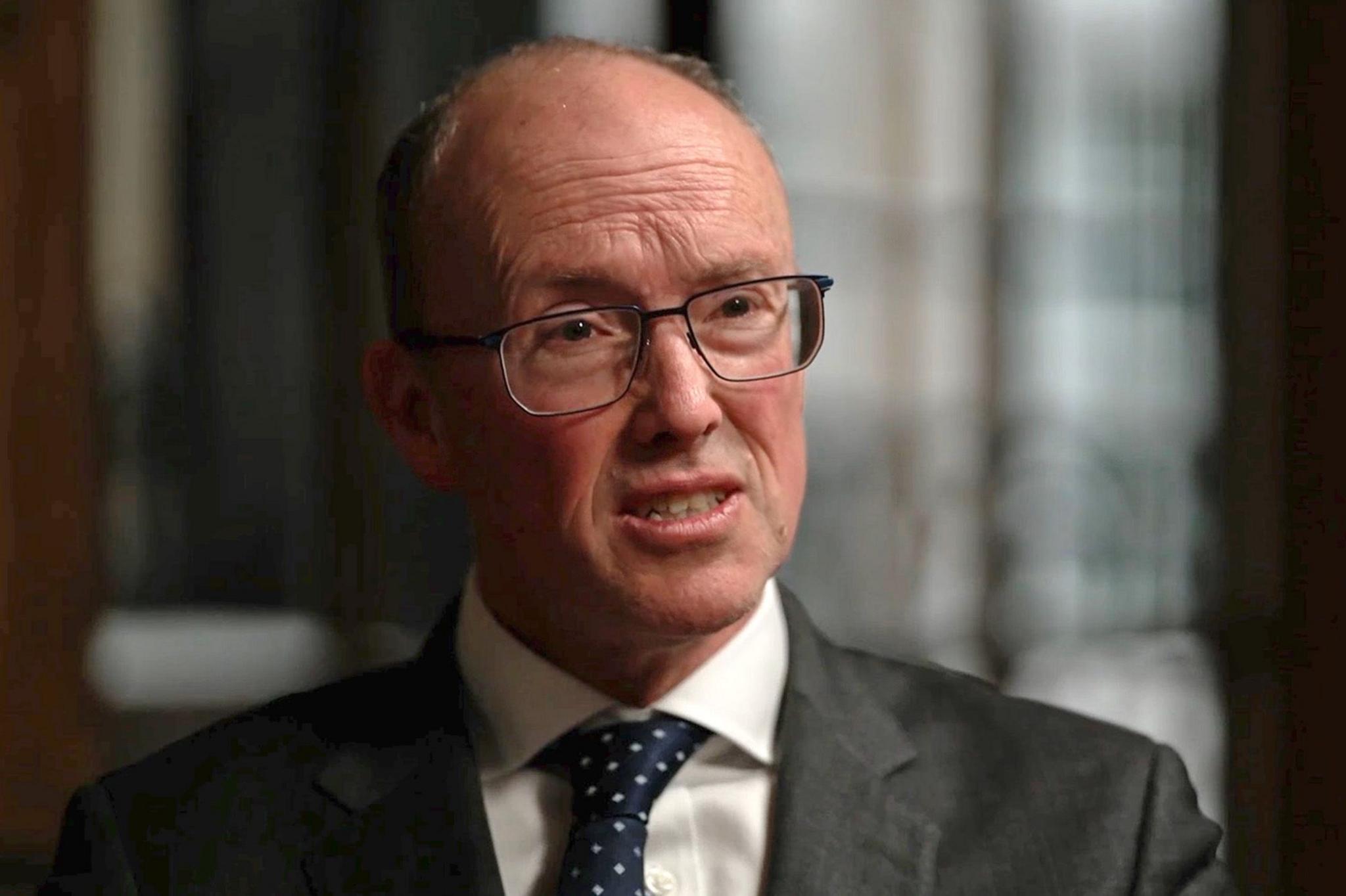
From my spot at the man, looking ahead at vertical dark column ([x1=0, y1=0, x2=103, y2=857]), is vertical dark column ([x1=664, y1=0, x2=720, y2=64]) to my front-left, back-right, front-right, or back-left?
front-right

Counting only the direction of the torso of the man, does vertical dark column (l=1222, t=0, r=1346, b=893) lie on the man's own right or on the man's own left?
on the man's own left

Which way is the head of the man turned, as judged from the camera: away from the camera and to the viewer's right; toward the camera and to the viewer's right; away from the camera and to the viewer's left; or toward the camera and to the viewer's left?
toward the camera and to the viewer's right

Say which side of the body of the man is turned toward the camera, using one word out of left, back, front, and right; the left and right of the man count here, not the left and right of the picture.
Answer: front

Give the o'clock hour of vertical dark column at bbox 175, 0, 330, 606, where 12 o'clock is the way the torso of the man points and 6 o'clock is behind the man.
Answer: The vertical dark column is roughly at 5 o'clock from the man.

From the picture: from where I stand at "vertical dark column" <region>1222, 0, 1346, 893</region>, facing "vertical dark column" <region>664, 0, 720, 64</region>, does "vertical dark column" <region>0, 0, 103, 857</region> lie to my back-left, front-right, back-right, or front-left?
front-left

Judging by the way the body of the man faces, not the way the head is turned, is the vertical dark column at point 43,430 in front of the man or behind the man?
behind

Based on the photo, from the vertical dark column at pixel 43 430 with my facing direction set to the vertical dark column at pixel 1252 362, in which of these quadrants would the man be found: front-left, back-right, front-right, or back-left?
front-right

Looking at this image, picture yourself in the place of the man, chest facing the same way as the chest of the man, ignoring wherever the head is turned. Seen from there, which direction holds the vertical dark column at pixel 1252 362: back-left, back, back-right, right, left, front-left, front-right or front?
back-left

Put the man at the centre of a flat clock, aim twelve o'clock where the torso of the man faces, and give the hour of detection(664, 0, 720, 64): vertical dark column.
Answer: The vertical dark column is roughly at 6 o'clock from the man.

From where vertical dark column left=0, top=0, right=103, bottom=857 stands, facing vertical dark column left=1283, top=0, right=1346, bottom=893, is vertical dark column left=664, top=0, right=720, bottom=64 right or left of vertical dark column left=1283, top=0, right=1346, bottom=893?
left
